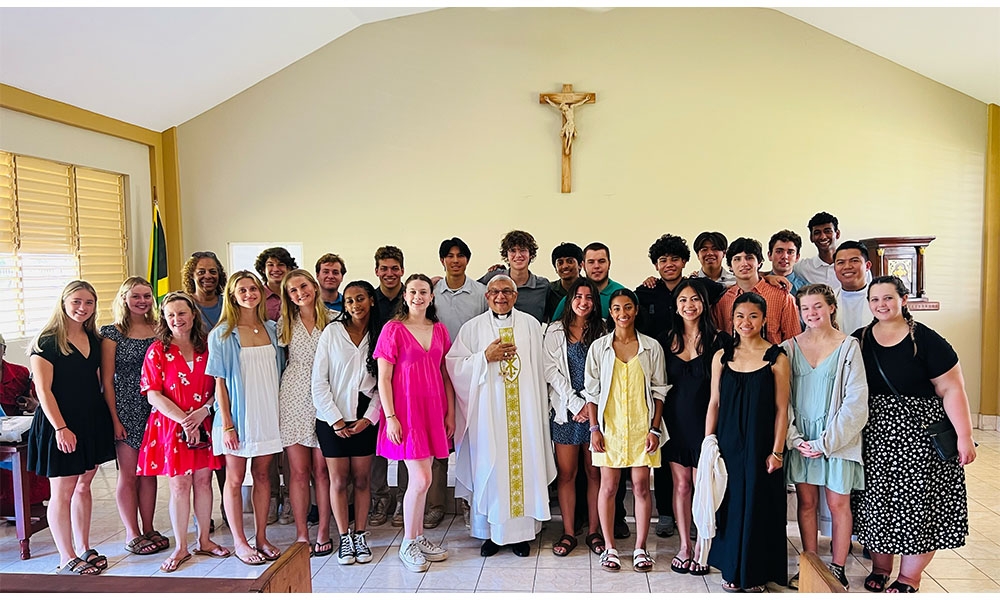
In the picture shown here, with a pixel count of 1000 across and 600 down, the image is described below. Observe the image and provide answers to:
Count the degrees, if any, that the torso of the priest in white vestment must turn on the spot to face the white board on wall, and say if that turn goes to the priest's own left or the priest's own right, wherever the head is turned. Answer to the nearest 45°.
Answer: approximately 135° to the priest's own right

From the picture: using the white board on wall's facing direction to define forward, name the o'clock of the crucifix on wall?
The crucifix on wall is roughly at 10 o'clock from the white board on wall.

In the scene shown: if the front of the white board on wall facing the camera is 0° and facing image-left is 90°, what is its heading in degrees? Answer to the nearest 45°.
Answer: approximately 0°

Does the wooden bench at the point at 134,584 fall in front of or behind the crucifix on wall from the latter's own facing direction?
in front

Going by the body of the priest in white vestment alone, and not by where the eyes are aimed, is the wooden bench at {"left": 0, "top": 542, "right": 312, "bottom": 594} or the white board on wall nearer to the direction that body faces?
the wooden bench

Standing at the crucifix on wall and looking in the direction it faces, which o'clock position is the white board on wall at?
The white board on wall is roughly at 3 o'clock from the crucifix on wall.

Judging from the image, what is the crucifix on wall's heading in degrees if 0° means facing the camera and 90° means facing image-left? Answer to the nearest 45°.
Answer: approximately 0°
